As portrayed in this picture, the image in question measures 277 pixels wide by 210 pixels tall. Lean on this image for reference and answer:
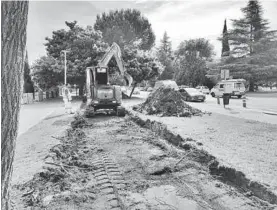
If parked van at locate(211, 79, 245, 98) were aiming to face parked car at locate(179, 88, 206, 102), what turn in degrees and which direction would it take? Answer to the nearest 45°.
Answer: approximately 45° to its left

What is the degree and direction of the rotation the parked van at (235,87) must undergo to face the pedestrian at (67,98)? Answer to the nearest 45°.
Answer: approximately 45° to its left

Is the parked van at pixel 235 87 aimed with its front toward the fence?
yes

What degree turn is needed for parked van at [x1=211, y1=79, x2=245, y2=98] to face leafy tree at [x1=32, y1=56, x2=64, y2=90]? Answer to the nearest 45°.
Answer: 0° — it already faces it

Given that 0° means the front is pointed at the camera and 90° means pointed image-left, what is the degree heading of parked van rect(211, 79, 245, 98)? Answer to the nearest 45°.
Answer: approximately 90°
